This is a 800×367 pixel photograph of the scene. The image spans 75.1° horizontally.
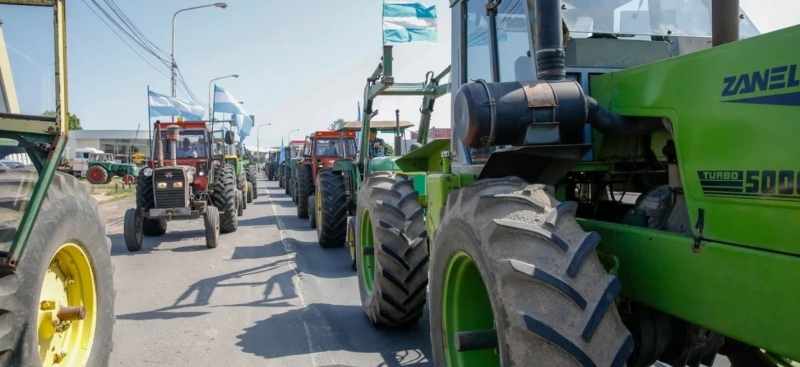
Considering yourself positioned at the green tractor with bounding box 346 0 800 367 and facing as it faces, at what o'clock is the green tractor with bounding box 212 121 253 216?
the green tractor with bounding box 212 121 253 216 is roughly at 6 o'clock from the green tractor with bounding box 346 0 800 367.

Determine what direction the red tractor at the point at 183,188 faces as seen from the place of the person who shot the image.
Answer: facing the viewer

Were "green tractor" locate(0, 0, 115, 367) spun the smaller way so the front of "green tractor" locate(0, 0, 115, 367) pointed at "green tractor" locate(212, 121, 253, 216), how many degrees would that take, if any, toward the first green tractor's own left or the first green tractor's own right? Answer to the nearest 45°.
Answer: approximately 135° to the first green tractor's own right

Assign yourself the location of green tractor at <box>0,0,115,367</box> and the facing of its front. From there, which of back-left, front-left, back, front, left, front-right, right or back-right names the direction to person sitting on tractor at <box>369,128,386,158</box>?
back

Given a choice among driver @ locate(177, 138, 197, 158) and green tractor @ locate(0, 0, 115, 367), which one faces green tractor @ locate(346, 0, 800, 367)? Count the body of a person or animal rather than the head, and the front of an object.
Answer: the driver

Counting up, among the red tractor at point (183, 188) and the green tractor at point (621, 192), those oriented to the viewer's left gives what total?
0

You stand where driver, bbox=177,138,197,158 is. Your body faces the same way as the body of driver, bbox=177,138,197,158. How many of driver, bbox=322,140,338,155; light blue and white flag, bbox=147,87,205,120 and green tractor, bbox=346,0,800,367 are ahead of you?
1

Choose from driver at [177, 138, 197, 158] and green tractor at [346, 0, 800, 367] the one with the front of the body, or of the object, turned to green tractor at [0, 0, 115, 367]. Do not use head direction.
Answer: the driver

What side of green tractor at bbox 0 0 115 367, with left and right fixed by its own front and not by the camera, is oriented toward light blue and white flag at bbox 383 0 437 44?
back

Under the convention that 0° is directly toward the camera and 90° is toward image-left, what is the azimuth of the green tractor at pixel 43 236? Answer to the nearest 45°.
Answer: approximately 45°

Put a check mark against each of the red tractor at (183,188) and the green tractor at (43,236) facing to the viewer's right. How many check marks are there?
0

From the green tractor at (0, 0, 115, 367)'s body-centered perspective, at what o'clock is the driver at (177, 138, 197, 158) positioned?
The driver is roughly at 5 o'clock from the green tractor.
